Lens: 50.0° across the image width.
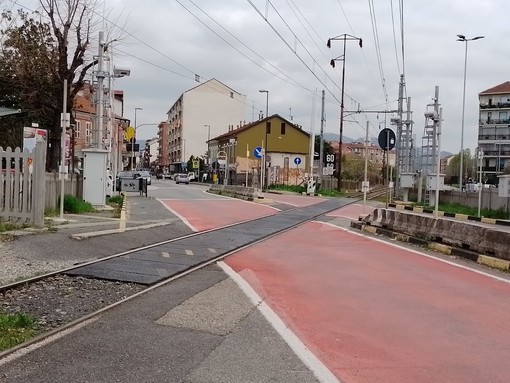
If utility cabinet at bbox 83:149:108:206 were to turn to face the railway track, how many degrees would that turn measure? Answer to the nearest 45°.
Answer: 0° — it already faces it

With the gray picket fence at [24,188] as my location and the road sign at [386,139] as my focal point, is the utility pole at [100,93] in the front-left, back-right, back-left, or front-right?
front-left

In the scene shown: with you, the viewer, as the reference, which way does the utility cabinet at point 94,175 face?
facing the viewer

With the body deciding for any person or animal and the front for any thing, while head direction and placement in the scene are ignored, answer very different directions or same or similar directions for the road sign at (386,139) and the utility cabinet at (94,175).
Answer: very different directions

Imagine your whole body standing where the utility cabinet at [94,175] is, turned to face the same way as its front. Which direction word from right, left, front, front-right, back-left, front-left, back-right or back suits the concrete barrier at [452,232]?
front-left
